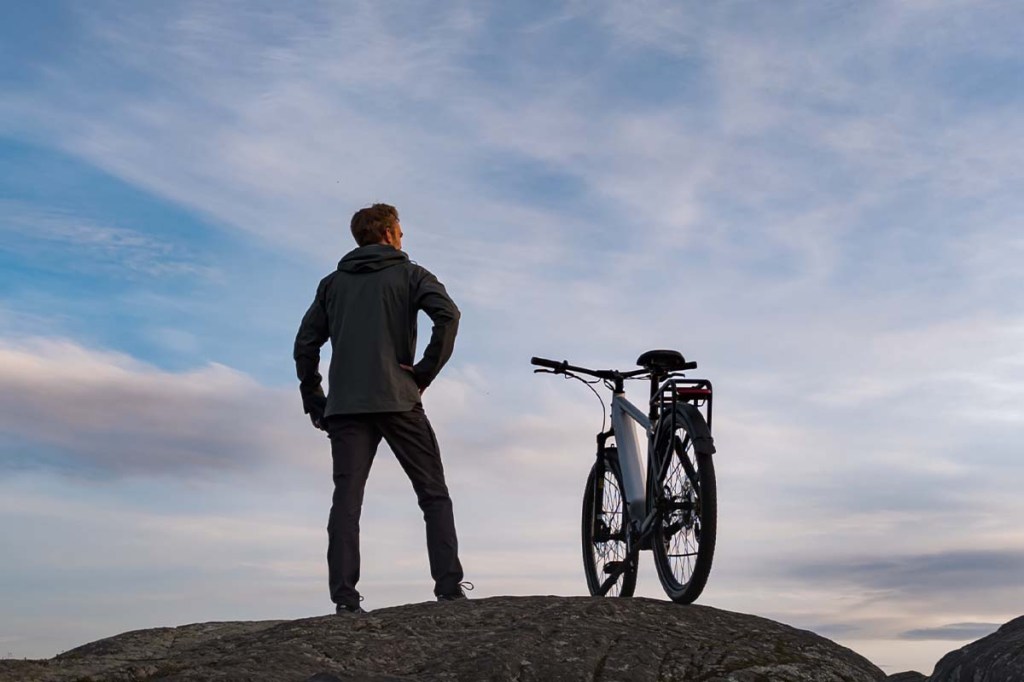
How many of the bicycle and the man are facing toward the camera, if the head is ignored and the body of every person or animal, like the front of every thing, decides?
0

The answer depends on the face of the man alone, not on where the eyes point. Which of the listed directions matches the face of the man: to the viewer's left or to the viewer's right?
to the viewer's right

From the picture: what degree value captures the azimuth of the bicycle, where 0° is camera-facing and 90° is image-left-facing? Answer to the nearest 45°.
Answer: approximately 135°

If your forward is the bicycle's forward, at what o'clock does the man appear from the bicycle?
The man is roughly at 10 o'clock from the bicycle.

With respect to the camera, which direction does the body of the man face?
away from the camera

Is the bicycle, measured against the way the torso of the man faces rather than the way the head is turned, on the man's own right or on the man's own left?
on the man's own right
